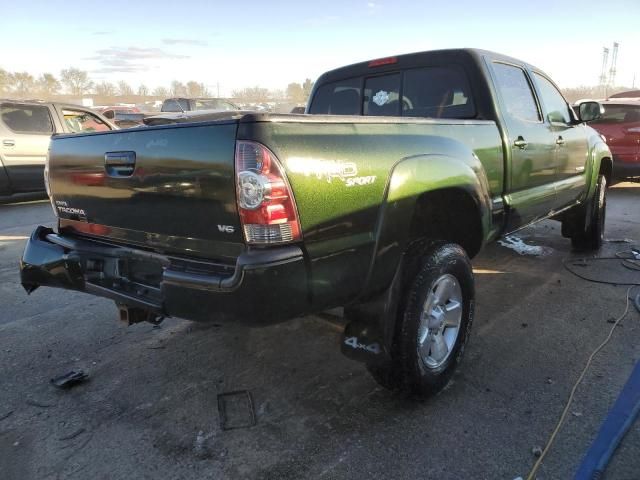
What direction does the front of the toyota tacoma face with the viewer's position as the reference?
facing away from the viewer and to the right of the viewer

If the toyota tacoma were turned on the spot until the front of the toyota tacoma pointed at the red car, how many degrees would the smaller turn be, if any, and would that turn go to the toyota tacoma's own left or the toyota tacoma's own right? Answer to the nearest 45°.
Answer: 0° — it already faces it

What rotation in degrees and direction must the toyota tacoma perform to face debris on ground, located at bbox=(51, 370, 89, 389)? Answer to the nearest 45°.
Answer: approximately 135° to its left

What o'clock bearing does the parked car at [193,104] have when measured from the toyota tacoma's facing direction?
The parked car is roughly at 10 o'clock from the toyota tacoma.
